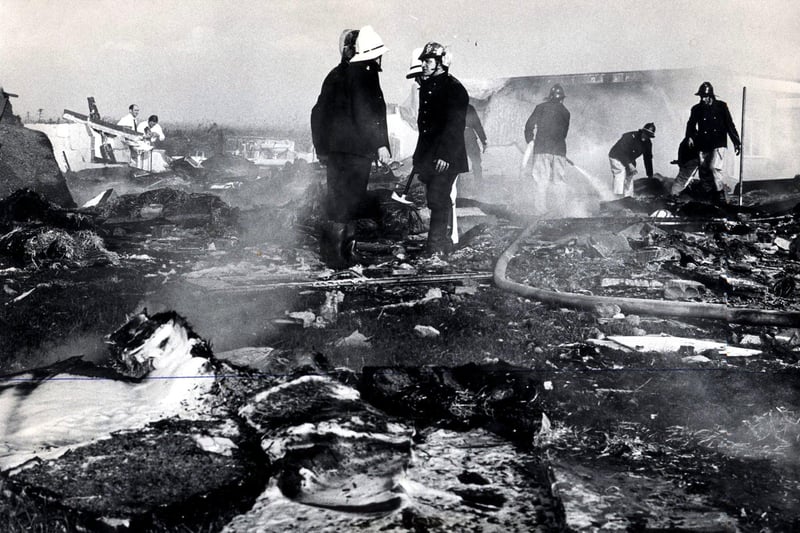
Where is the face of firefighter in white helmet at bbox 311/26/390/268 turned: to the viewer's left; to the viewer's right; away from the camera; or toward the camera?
to the viewer's right

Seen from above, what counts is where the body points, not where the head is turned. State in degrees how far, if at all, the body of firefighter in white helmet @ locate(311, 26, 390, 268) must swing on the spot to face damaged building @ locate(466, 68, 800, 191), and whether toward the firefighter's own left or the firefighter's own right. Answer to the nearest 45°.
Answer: approximately 45° to the firefighter's own left

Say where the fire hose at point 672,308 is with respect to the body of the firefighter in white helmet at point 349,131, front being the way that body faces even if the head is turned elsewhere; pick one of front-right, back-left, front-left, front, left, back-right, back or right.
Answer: front-right

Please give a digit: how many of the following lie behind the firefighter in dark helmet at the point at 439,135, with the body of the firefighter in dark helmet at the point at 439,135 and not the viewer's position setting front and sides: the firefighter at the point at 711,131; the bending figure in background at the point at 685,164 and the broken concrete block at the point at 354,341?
2

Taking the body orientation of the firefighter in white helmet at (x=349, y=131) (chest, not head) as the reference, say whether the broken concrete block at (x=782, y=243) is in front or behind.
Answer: in front

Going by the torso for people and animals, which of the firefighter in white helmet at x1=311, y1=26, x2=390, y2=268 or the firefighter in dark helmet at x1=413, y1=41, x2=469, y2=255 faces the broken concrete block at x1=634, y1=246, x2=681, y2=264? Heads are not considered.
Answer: the firefighter in white helmet at x1=311, y1=26, x2=390, y2=268

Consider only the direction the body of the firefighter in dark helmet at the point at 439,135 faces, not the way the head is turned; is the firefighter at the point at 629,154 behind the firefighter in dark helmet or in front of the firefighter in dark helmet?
behind

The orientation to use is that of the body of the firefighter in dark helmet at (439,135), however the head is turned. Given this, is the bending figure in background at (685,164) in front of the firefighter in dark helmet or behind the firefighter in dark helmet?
behind

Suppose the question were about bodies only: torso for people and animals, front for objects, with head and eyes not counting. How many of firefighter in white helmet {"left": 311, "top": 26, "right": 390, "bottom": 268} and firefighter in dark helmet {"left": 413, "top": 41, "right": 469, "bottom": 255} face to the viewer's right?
1

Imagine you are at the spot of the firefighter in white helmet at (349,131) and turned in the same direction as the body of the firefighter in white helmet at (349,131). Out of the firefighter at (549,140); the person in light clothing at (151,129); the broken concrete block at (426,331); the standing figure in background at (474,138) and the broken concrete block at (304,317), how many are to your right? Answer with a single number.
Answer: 2

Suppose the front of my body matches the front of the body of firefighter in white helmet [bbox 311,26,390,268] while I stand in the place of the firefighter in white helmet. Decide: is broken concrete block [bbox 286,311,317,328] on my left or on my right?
on my right

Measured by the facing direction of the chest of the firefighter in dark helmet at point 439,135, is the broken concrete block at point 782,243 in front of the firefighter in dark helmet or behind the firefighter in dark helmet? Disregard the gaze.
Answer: behind

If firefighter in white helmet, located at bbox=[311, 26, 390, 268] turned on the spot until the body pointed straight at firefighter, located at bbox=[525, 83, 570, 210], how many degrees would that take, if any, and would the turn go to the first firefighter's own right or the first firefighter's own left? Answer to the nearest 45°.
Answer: approximately 45° to the first firefighter's own left

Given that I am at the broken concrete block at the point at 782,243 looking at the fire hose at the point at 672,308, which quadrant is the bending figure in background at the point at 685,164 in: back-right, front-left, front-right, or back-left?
back-right

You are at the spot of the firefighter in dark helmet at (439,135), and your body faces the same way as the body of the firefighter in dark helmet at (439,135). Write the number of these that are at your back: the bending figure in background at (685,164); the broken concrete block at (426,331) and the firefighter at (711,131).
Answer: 2

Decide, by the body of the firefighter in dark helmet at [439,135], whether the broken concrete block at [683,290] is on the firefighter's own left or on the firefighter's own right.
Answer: on the firefighter's own left

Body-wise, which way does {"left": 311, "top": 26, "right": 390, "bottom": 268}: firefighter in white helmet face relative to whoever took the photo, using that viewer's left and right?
facing to the right of the viewer
